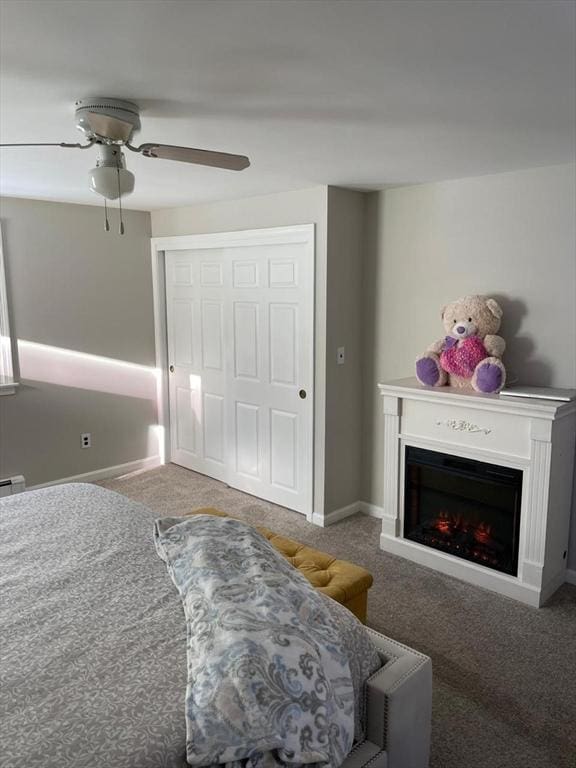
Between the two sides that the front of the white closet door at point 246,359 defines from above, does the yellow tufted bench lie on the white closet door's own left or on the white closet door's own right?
on the white closet door's own left

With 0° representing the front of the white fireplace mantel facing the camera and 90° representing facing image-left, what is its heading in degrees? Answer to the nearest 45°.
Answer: approximately 45°

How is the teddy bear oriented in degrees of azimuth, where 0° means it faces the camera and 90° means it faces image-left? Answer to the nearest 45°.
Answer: approximately 45°

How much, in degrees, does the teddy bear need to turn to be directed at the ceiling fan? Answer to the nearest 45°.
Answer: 0° — it already faces it

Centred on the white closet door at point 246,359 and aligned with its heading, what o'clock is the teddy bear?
The teddy bear is roughly at 9 o'clock from the white closet door.

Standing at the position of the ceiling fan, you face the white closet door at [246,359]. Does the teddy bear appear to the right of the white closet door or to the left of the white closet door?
right

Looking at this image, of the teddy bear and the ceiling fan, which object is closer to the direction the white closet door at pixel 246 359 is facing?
the ceiling fan

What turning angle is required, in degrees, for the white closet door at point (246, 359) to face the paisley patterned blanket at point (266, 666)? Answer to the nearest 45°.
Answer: approximately 45° to its left
